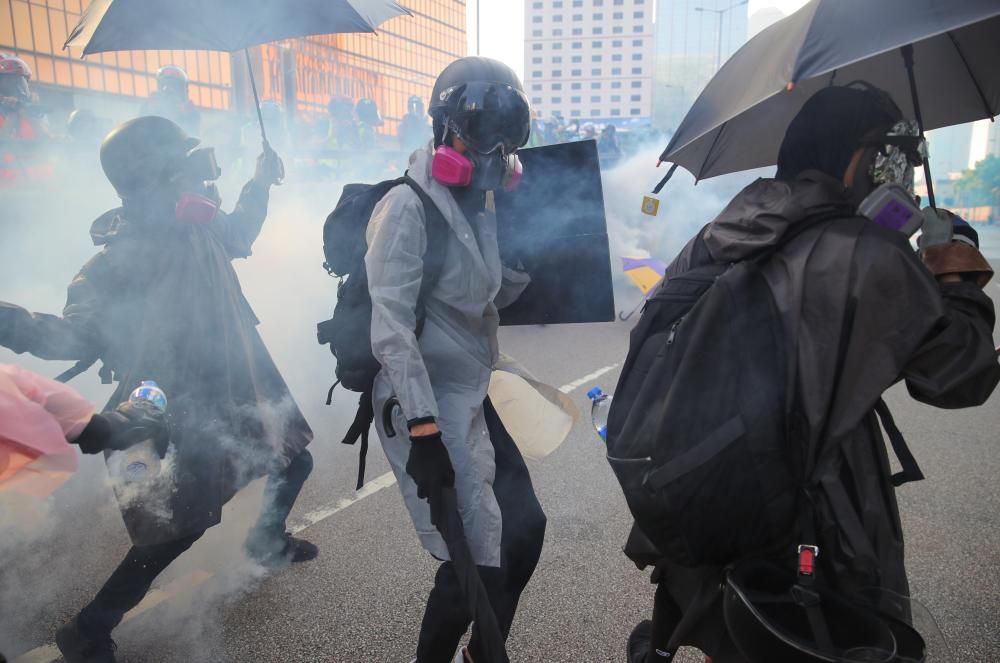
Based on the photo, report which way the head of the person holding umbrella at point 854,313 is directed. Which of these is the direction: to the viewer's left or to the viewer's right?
to the viewer's right

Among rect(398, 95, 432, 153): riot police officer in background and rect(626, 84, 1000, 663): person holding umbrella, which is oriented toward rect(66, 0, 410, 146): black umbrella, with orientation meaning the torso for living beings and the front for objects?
the riot police officer in background

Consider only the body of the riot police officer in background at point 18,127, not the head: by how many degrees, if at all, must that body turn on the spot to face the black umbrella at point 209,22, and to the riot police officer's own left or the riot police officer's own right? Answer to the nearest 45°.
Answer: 0° — they already face it

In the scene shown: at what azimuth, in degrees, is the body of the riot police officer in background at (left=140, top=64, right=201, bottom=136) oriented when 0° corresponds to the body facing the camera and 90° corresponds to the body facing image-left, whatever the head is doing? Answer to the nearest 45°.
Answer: approximately 0°

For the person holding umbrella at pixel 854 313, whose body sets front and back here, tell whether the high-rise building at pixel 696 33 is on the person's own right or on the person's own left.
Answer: on the person's own left

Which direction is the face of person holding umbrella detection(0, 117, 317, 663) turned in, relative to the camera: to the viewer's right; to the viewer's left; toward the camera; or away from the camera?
to the viewer's right

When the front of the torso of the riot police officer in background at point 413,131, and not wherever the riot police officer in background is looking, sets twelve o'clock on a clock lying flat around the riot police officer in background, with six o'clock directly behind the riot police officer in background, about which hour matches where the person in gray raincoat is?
The person in gray raincoat is roughly at 12 o'clock from the riot police officer in background.

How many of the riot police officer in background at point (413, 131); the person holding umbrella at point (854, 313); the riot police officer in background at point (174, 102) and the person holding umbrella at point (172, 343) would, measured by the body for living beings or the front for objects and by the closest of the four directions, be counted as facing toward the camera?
2

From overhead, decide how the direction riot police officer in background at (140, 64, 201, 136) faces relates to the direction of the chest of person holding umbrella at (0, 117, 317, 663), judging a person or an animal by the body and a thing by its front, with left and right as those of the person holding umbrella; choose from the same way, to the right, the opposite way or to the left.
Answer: to the right

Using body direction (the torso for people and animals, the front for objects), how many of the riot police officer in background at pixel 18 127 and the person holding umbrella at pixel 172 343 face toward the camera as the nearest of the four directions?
1

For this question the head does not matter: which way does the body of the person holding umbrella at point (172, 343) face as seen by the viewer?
to the viewer's right

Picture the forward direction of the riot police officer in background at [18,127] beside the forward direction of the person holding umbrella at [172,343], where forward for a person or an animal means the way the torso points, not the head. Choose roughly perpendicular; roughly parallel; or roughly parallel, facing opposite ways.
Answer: roughly perpendicular

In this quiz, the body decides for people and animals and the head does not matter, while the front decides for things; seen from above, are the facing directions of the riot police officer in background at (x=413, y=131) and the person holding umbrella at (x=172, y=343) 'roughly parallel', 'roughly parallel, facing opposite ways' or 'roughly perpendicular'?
roughly perpendicular
